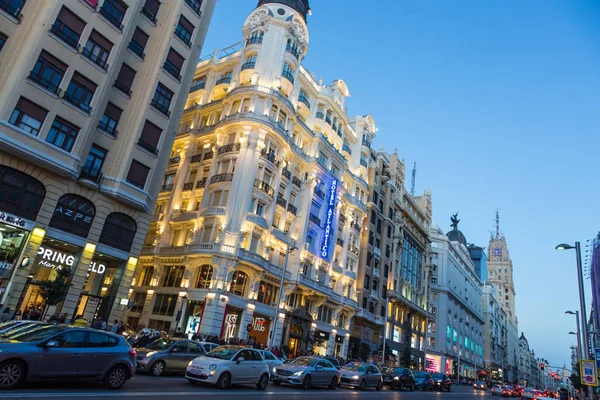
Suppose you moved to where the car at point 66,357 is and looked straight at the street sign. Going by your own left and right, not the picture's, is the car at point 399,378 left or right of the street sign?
left

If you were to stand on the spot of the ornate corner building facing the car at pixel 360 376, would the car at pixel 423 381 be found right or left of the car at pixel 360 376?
left
